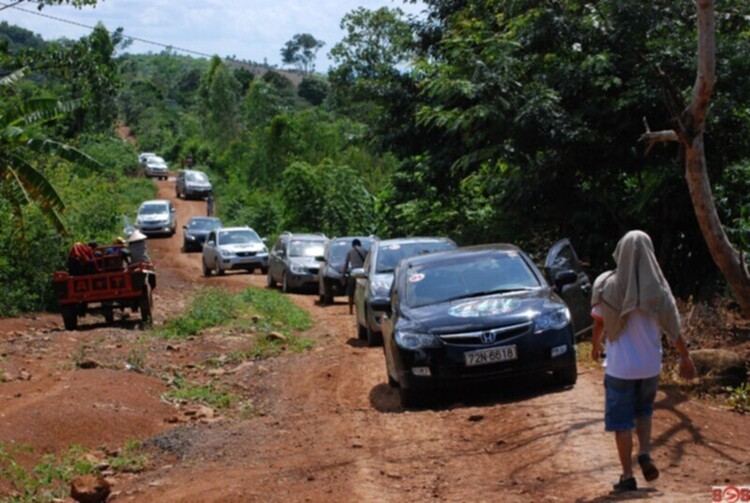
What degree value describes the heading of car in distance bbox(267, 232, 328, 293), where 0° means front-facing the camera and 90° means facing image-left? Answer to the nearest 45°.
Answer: approximately 315°

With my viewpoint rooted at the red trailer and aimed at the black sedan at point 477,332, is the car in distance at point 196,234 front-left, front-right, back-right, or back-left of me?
back-left

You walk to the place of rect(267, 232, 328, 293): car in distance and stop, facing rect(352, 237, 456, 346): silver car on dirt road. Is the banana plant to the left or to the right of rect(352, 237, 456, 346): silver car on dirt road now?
right

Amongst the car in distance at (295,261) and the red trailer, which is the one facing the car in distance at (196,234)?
the red trailer

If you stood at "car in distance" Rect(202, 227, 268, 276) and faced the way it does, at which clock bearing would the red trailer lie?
The red trailer is roughly at 2 o'clock from the car in distance.

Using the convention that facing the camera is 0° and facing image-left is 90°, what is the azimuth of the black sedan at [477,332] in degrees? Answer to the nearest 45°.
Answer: approximately 0°

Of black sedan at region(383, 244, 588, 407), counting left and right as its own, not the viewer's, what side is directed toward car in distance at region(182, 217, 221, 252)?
back

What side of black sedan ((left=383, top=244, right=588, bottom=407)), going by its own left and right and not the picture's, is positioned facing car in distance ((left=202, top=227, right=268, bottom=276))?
back

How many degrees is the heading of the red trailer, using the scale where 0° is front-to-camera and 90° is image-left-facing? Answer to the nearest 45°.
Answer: approximately 180°

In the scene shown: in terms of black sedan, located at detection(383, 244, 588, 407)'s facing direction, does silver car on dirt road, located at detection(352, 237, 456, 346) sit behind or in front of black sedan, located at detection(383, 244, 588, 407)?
behind

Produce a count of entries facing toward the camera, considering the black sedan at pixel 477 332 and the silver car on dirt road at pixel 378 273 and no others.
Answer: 2
